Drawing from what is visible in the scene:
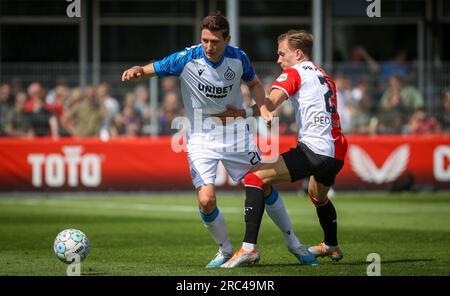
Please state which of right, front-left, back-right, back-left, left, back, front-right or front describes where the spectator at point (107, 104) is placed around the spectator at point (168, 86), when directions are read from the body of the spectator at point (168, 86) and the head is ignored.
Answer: right

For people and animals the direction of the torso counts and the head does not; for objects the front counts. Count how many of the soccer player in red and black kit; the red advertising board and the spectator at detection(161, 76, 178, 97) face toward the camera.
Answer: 2

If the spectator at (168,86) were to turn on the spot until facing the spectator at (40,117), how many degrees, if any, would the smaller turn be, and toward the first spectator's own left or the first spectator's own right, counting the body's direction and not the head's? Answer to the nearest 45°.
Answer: approximately 90° to the first spectator's own right

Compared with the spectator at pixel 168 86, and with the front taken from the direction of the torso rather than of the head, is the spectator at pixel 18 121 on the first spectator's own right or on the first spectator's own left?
on the first spectator's own right

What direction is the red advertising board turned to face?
toward the camera

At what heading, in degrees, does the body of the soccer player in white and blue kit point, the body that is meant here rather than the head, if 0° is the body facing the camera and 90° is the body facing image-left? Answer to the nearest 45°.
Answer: approximately 0°

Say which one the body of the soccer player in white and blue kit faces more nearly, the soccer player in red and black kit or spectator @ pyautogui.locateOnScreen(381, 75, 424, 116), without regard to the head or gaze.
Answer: the soccer player in red and black kit

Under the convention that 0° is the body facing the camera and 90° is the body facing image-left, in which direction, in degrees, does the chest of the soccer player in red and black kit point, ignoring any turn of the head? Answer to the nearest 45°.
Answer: approximately 135°

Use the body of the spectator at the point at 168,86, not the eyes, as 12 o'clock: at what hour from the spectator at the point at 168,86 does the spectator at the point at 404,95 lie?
the spectator at the point at 404,95 is roughly at 9 o'clock from the spectator at the point at 168,86.

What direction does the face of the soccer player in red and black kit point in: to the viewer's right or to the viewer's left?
to the viewer's left

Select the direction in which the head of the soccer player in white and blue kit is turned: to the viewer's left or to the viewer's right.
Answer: to the viewer's left

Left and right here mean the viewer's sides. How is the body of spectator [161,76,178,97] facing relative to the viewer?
facing the viewer
